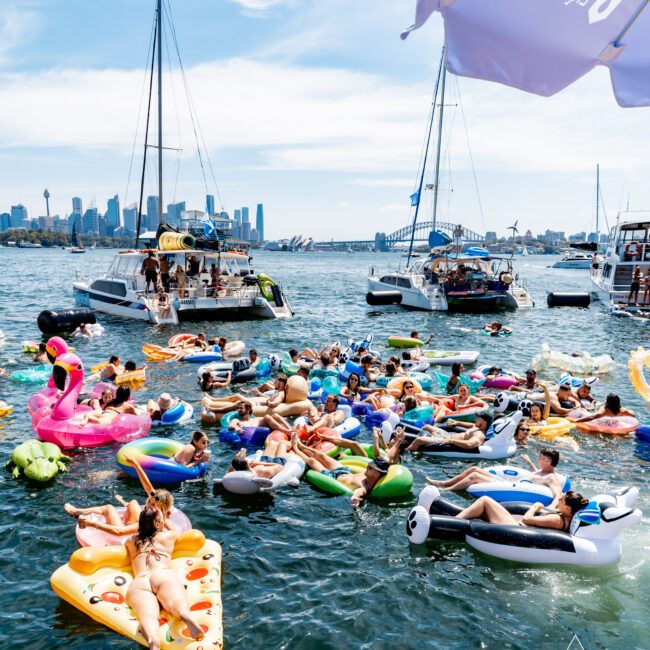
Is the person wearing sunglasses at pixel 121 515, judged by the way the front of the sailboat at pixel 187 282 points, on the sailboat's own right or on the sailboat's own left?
on the sailboat's own left

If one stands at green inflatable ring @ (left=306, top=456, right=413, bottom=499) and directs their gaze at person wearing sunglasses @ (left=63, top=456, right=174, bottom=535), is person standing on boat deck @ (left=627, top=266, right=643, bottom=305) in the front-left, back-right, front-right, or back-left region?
back-right

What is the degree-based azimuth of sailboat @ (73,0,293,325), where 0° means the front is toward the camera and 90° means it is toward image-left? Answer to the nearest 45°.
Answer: approximately 135°

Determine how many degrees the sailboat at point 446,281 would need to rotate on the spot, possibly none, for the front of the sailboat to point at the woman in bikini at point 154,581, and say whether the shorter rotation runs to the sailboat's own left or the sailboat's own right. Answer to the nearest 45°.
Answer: approximately 135° to the sailboat's own left

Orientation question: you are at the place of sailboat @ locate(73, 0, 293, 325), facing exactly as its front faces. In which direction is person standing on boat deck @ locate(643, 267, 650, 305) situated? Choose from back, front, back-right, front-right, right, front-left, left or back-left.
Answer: back-right

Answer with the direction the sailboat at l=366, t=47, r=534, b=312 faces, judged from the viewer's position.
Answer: facing away from the viewer and to the left of the viewer

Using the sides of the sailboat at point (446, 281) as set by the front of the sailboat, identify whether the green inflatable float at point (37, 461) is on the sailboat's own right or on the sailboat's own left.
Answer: on the sailboat's own left

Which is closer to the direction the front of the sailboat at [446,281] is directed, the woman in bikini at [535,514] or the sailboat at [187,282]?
the sailboat
